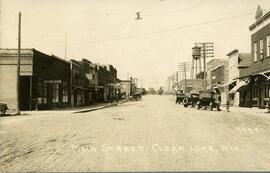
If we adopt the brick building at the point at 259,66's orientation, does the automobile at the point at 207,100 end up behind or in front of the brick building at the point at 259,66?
in front

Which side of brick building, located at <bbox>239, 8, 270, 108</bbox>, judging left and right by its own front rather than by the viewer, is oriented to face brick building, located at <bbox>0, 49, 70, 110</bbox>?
front

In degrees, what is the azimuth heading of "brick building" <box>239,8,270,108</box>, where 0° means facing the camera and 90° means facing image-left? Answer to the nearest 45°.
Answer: approximately 45°
